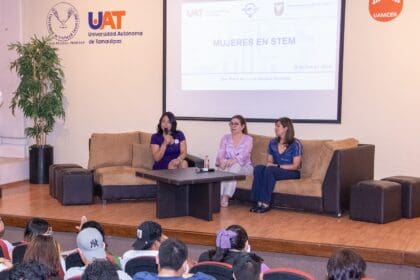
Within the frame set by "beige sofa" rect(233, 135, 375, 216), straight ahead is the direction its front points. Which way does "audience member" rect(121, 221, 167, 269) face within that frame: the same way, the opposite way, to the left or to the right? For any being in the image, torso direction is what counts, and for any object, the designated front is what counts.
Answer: the opposite way

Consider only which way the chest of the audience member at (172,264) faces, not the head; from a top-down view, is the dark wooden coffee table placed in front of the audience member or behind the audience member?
in front

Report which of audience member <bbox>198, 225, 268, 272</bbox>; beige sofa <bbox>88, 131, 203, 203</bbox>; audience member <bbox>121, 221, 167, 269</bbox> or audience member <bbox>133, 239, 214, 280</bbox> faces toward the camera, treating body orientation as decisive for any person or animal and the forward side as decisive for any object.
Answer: the beige sofa

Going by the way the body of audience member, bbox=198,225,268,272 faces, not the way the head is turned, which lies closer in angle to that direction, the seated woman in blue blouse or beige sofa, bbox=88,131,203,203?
the seated woman in blue blouse

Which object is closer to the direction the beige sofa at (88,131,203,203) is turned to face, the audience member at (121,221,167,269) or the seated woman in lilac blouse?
the audience member

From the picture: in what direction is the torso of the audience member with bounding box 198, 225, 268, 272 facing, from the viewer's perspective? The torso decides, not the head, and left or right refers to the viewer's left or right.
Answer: facing away from the viewer and to the right of the viewer

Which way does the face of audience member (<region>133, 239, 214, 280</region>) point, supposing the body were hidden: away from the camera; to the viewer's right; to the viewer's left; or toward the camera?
away from the camera

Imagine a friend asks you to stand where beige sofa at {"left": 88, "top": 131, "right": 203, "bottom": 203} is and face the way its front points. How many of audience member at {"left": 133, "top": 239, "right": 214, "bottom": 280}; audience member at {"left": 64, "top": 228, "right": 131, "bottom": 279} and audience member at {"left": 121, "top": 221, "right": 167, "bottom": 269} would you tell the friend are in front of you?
3

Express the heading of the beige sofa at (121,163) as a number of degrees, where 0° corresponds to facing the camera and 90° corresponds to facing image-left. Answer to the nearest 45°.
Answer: approximately 0°

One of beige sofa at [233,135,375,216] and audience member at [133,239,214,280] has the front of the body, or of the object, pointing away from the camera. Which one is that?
the audience member

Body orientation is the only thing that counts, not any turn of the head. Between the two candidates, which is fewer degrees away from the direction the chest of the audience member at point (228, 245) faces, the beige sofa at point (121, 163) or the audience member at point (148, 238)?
the beige sofa

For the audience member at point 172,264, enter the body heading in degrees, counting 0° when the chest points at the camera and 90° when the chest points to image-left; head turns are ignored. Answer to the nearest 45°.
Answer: approximately 180°

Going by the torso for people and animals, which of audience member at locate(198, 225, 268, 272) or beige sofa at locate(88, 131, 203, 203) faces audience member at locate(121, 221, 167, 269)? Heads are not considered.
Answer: the beige sofa
